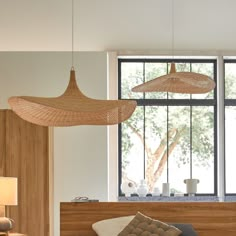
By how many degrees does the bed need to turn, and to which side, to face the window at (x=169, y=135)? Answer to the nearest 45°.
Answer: approximately 180°

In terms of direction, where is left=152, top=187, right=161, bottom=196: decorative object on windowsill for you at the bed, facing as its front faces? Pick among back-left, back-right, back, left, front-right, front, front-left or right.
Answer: back

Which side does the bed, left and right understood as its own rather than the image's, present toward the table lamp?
right

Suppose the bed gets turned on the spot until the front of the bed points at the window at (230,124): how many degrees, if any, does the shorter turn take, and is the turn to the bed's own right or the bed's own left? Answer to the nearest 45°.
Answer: approximately 180°

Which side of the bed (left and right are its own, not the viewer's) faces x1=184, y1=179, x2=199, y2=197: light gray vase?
back

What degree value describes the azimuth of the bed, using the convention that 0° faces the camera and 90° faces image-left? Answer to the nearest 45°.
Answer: approximately 0°

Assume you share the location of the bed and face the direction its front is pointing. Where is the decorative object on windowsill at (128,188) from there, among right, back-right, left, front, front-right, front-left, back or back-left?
back

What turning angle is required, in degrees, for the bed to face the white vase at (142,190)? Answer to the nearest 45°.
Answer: approximately 180°

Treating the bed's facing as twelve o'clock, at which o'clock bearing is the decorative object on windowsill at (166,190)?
The decorative object on windowsill is roughly at 6 o'clock from the bed.
